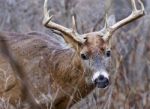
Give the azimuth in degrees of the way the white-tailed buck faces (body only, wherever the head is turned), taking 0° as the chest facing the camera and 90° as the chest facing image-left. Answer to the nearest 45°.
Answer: approximately 315°
